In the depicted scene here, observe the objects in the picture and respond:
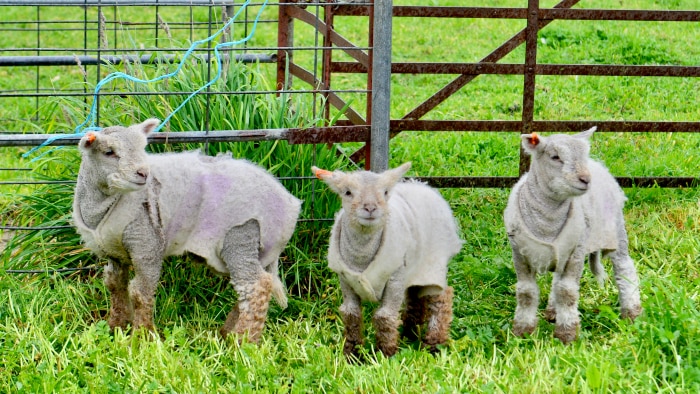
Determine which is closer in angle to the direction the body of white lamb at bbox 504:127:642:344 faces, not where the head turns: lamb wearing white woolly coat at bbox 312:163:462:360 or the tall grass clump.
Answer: the lamb wearing white woolly coat

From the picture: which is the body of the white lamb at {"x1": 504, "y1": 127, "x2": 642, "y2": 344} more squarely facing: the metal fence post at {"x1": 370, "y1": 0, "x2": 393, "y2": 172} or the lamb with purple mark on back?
the lamb with purple mark on back

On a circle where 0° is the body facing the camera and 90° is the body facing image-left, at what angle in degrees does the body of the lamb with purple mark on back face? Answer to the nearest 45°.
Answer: approximately 90°

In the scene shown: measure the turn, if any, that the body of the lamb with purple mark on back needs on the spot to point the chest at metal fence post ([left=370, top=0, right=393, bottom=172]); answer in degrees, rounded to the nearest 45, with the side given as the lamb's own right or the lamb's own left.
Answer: approximately 135° to the lamb's own right

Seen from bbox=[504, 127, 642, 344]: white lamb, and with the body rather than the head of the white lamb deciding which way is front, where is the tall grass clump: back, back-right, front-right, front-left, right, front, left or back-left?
front-right

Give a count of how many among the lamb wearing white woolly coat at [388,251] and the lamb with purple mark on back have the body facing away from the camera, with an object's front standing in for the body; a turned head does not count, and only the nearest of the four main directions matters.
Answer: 0
